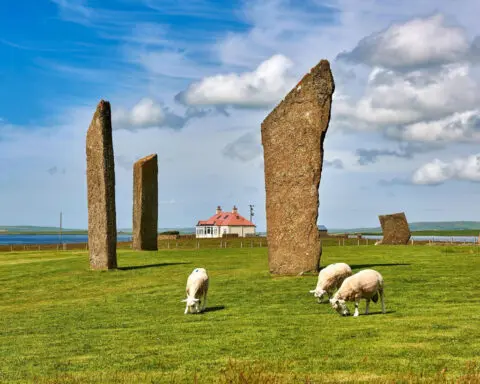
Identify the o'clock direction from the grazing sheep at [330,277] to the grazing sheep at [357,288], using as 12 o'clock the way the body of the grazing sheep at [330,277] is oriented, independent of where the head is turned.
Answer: the grazing sheep at [357,288] is roughly at 10 o'clock from the grazing sheep at [330,277].

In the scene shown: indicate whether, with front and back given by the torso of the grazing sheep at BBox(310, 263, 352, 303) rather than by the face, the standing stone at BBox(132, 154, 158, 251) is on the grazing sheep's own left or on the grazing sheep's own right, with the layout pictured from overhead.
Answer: on the grazing sheep's own right

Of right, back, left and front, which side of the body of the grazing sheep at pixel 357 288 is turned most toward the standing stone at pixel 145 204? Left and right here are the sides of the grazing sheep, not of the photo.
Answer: right

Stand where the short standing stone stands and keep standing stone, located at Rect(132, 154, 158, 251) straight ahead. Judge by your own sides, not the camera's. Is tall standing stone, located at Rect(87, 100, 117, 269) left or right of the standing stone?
left

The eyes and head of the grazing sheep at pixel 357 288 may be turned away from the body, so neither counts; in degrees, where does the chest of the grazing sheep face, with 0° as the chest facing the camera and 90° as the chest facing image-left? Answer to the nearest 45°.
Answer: approximately 45°

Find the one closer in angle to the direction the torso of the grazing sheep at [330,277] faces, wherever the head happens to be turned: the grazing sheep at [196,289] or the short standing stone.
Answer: the grazing sheep

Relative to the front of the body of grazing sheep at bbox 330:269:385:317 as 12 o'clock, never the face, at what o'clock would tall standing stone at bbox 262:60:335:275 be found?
The tall standing stone is roughly at 4 o'clock from the grazing sheep.

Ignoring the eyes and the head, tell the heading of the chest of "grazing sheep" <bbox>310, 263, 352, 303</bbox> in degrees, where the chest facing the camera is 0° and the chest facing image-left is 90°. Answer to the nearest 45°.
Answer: approximately 45°

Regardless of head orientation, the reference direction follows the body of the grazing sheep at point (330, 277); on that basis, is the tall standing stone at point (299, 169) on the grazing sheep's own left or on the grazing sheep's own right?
on the grazing sheep's own right

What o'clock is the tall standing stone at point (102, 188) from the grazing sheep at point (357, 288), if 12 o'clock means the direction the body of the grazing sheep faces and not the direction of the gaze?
The tall standing stone is roughly at 3 o'clock from the grazing sheep.

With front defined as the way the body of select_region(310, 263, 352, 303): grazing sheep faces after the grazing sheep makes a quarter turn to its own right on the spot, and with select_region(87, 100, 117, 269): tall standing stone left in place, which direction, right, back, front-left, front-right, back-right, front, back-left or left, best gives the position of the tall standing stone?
front

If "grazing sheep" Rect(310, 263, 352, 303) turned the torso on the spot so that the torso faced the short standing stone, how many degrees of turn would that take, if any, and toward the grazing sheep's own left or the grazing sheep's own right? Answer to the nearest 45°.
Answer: approximately 135° to the grazing sheep's own right
